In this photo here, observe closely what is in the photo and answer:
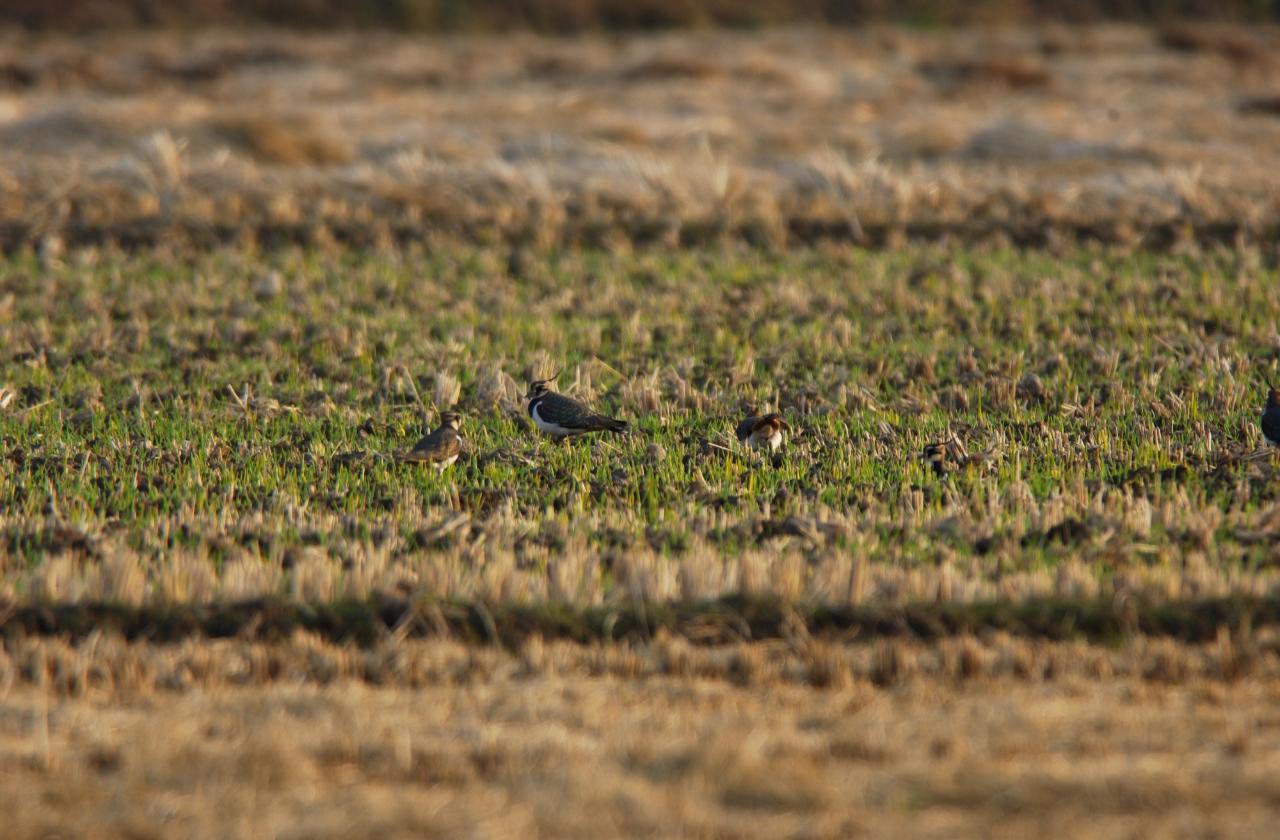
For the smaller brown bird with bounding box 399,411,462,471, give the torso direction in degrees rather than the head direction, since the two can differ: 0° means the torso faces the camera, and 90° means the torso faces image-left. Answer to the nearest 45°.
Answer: approximately 270°

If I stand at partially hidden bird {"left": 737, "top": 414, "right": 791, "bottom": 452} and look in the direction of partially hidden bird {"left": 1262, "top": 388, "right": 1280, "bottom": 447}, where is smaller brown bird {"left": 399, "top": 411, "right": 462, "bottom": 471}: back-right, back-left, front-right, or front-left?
back-right

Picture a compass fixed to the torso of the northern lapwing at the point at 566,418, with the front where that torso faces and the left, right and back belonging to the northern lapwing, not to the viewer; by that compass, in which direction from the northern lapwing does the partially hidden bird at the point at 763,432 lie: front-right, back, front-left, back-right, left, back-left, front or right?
back

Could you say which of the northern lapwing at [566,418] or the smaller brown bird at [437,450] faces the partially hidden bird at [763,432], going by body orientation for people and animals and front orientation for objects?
the smaller brown bird

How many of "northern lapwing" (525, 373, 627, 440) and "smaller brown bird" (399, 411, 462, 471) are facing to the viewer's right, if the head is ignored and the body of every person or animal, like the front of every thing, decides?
1

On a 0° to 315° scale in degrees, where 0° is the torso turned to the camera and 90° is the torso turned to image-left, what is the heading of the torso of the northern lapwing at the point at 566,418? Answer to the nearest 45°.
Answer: approximately 90°

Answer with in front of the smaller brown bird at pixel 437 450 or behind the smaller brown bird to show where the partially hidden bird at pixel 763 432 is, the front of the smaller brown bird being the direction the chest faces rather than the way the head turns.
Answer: in front

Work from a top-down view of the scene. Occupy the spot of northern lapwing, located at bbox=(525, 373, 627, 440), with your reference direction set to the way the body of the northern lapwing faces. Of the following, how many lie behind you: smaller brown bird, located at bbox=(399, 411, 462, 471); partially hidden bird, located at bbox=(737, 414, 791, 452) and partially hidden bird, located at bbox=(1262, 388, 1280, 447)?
2

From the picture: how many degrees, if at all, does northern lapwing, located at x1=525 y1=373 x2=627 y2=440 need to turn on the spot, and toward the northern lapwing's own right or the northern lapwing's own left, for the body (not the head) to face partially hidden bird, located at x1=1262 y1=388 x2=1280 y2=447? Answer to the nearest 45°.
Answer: approximately 180°

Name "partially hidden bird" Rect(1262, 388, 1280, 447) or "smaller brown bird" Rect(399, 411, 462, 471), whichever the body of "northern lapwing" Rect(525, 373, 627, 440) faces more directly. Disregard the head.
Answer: the smaller brown bird

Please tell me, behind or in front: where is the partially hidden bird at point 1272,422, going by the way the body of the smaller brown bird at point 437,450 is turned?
in front

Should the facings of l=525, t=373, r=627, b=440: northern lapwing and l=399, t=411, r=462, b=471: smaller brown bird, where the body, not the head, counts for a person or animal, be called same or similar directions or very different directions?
very different directions

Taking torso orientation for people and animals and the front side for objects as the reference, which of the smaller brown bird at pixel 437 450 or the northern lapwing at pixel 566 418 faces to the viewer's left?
the northern lapwing

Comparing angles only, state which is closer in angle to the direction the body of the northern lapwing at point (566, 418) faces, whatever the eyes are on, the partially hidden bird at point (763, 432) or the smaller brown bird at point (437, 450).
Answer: the smaller brown bird

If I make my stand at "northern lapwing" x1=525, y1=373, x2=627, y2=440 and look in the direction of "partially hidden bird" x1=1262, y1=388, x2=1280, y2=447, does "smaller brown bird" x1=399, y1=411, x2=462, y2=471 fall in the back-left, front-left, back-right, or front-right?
back-right
